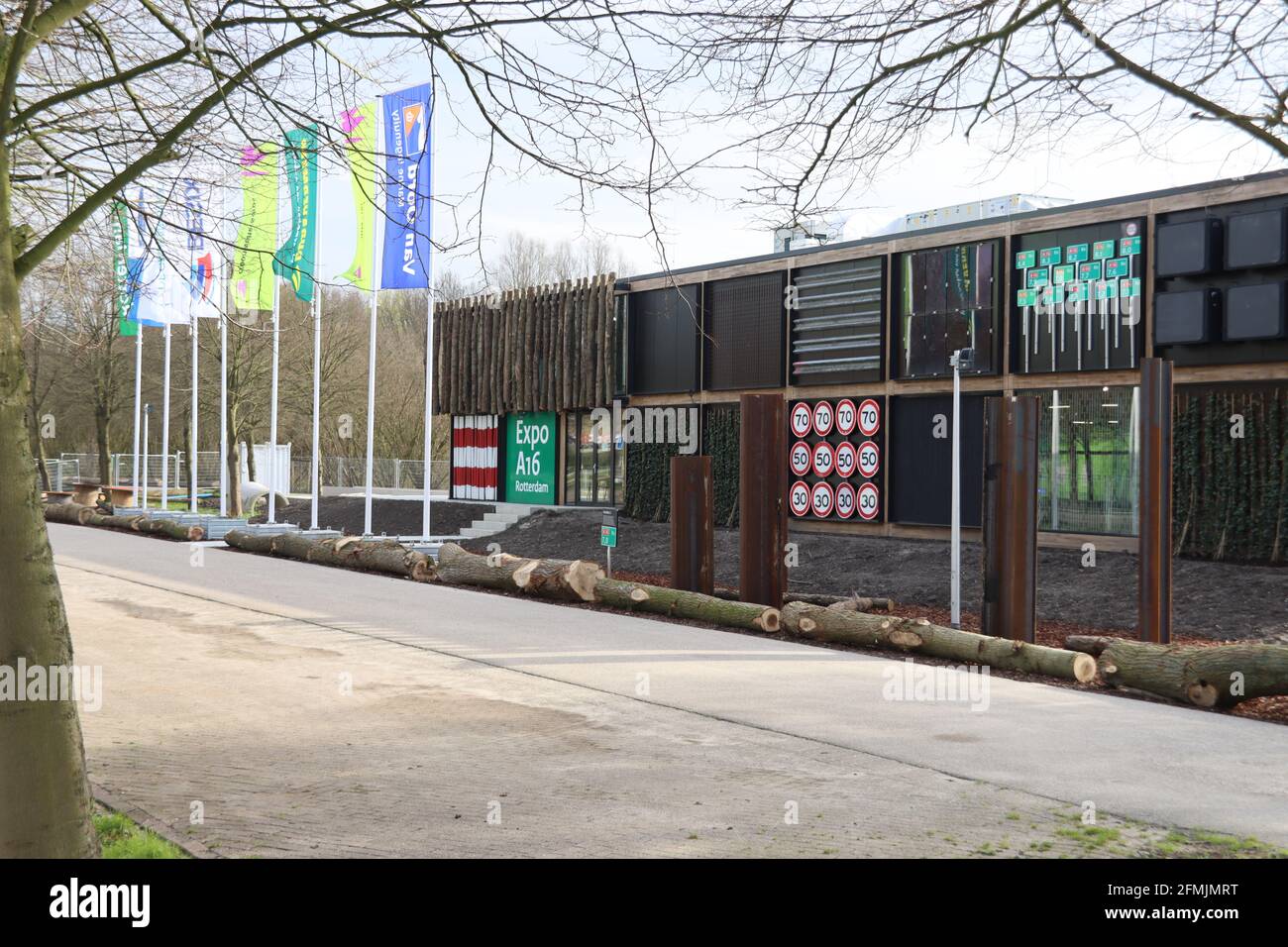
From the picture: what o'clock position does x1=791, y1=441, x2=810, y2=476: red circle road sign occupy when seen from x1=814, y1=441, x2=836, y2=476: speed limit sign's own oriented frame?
The red circle road sign is roughly at 3 o'clock from the speed limit sign.

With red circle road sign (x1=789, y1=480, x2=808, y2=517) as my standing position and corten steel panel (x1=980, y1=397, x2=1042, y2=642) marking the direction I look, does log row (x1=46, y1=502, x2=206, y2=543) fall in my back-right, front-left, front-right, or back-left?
back-right

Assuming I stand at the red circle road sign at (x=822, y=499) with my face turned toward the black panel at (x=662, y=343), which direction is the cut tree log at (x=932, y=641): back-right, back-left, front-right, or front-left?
back-left

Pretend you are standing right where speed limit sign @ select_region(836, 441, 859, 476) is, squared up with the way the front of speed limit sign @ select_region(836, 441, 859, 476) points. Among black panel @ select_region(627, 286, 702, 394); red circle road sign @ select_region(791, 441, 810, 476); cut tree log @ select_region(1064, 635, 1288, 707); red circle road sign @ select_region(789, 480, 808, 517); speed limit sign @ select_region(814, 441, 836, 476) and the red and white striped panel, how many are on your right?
5

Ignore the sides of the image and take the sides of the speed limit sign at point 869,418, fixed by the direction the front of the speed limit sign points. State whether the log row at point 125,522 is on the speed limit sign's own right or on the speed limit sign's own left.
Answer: on the speed limit sign's own right

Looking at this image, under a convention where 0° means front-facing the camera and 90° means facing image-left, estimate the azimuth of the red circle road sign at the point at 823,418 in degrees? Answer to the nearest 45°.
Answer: approximately 45°

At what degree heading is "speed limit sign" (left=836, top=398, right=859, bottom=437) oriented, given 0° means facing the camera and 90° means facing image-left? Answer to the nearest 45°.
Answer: approximately 45°

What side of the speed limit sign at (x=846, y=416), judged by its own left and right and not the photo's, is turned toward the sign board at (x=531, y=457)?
right

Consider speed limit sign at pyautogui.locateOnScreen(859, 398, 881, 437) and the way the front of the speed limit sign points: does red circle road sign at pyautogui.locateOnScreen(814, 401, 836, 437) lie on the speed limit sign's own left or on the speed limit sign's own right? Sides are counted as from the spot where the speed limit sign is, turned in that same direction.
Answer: on the speed limit sign's own right

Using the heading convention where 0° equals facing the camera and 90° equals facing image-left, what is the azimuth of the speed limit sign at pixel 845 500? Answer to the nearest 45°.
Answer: approximately 45°
